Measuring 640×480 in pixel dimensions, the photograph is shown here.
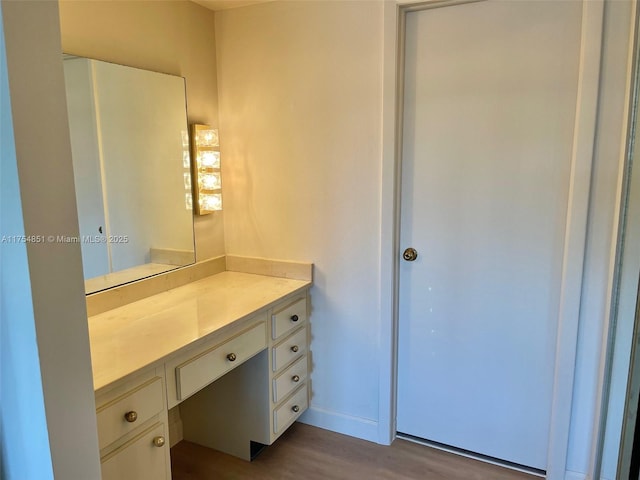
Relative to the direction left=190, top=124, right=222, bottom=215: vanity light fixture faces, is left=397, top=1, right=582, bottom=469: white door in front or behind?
in front

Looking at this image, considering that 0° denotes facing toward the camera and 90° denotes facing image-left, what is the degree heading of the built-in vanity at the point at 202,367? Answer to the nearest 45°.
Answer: approximately 315°

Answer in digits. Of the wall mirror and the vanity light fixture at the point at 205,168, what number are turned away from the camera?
0

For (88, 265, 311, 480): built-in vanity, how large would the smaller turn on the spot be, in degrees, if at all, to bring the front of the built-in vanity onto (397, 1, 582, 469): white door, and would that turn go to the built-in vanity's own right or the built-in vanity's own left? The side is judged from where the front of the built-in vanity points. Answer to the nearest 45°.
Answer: approximately 45° to the built-in vanity's own left

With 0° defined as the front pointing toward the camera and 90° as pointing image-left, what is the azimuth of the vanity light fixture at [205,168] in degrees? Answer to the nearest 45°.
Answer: approximately 315°

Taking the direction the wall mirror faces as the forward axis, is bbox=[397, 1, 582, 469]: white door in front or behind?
in front
